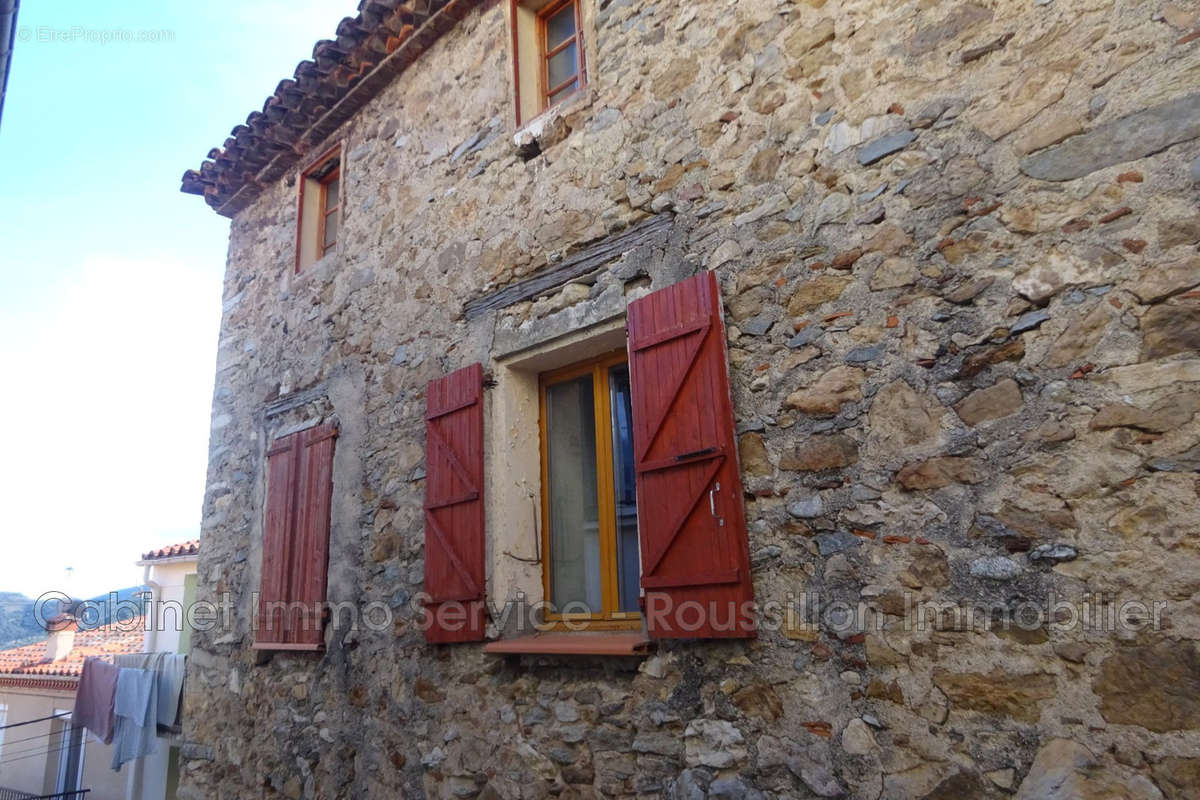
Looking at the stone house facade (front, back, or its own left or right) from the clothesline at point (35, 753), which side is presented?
right

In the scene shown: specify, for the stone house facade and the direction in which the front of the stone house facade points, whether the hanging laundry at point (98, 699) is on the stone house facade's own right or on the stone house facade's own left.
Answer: on the stone house facade's own right

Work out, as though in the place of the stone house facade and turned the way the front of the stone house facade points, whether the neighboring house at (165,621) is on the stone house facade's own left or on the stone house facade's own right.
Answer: on the stone house facade's own right

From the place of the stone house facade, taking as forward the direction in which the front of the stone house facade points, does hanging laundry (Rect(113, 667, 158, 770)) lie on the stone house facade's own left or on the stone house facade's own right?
on the stone house facade's own right

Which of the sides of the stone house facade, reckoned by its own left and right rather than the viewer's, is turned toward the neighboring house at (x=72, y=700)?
right

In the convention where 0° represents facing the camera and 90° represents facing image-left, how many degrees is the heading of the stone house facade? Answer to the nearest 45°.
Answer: approximately 45°

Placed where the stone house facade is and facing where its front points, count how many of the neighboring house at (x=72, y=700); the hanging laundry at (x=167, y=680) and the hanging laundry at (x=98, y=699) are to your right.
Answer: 3

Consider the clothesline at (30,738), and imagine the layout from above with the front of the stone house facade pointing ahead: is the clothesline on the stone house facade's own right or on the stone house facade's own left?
on the stone house facade's own right
